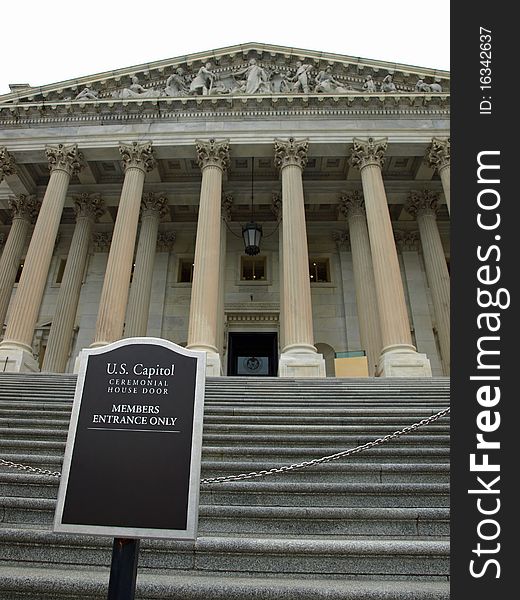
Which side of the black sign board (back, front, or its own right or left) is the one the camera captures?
front
